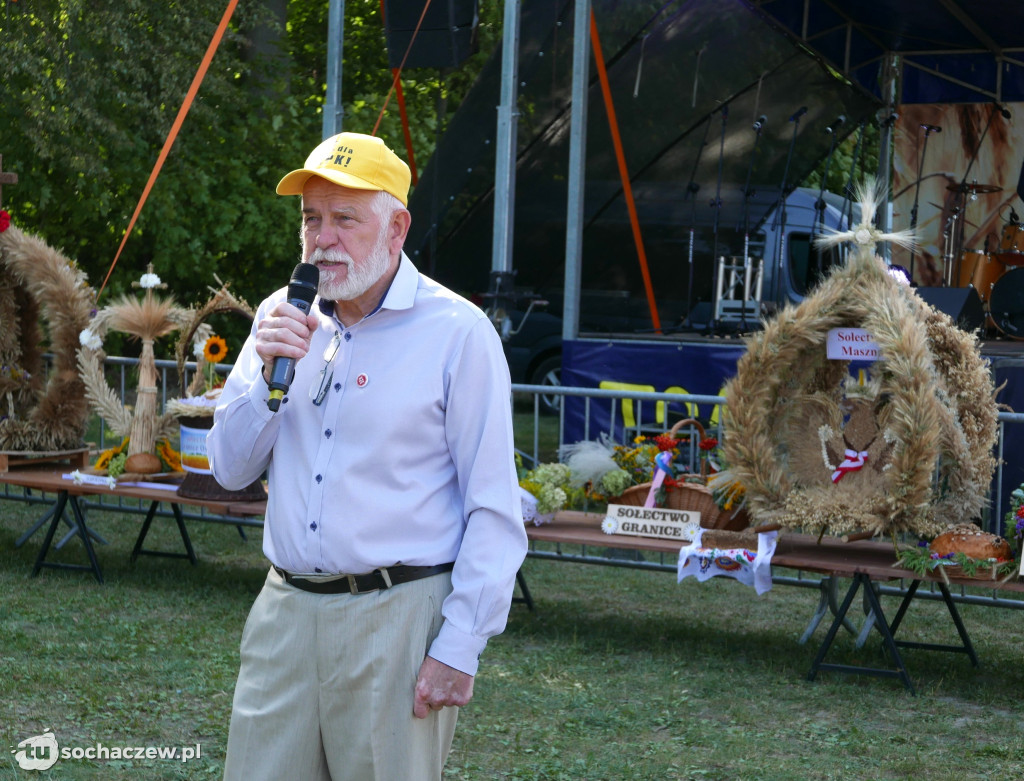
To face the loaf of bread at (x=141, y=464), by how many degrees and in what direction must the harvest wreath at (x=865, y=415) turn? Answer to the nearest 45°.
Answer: approximately 90° to its right

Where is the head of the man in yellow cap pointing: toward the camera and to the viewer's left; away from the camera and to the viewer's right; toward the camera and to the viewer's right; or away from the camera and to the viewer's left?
toward the camera and to the viewer's left

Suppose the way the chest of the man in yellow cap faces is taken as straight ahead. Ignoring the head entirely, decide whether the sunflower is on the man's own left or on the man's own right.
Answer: on the man's own right

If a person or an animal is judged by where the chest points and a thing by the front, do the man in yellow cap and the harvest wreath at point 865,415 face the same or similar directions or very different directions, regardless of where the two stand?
same or similar directions

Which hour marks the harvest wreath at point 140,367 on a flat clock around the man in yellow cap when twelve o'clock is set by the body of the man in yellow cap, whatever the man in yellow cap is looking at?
The harvest wreath is roughly at 4 o'clock from the man in yellow cap.

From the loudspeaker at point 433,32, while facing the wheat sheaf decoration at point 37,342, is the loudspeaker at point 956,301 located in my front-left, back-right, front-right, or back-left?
back-left

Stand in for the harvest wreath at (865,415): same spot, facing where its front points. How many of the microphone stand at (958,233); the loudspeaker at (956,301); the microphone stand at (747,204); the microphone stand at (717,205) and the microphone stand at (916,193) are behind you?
5

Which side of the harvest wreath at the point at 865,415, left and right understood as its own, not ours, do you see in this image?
front

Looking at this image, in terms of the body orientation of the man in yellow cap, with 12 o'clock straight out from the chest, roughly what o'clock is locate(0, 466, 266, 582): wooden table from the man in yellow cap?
The wooden table is roughly at 4 o'clock from the man in yellow cap.

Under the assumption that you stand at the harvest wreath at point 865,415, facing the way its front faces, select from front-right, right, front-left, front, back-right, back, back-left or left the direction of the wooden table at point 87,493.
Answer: right

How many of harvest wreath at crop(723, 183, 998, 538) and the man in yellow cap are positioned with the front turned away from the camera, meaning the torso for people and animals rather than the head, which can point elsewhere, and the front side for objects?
0

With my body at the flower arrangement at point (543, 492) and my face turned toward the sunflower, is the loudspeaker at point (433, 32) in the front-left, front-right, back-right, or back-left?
front-right

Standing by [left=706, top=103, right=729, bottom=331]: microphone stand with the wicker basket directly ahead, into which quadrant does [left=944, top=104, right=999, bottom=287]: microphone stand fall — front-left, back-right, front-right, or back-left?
back-left

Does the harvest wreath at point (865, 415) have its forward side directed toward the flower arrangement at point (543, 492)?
no

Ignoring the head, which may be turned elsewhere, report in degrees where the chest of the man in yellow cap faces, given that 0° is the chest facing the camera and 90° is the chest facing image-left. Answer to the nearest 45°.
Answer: approximately 45°

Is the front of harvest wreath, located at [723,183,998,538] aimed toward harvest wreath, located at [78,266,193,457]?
no

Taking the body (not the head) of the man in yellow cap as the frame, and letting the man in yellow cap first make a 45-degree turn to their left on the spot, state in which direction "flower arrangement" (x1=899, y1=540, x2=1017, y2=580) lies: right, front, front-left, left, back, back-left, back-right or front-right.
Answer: back-left

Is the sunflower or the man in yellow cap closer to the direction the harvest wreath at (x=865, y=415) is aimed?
the man in yellow cap

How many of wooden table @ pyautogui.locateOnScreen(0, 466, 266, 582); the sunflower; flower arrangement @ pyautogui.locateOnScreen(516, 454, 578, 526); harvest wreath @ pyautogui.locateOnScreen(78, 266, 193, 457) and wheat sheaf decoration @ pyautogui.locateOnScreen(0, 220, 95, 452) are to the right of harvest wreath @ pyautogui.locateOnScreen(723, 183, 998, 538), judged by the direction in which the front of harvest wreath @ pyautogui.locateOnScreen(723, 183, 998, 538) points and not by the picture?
5

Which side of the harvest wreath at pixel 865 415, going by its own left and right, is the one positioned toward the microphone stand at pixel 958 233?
back
